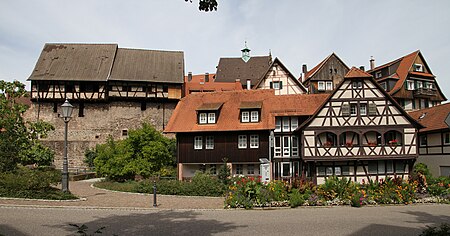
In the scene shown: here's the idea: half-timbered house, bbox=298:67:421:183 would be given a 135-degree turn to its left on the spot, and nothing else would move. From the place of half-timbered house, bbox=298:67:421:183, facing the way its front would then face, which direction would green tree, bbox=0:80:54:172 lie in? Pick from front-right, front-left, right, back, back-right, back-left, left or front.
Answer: back

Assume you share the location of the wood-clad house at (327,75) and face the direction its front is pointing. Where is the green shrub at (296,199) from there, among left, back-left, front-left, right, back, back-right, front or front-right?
front

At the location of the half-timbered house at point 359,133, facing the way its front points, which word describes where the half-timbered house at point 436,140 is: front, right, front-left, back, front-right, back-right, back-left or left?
back-left

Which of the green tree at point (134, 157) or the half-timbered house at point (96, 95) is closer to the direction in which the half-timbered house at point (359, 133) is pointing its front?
the green tree

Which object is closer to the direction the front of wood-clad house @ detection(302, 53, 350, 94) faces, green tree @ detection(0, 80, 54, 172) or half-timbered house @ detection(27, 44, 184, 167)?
the green tree

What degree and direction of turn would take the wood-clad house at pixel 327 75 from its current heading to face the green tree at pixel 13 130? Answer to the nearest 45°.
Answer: approximately 45° to its right

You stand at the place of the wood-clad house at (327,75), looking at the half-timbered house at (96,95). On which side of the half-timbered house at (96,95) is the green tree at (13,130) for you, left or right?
left

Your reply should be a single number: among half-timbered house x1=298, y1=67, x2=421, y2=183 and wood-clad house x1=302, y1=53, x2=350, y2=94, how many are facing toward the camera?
2

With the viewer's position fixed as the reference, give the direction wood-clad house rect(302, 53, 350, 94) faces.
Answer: facing the viewer

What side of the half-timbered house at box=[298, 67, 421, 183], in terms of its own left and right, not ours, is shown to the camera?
front

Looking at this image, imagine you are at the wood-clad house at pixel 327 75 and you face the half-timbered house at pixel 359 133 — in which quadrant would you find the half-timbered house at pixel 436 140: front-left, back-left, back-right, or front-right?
front-left

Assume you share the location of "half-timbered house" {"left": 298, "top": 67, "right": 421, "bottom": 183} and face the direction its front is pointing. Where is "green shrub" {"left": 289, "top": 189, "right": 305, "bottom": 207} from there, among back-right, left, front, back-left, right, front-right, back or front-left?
front

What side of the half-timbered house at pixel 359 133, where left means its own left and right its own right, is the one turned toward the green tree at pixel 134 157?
right

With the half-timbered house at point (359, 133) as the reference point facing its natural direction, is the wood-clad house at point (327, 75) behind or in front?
behind

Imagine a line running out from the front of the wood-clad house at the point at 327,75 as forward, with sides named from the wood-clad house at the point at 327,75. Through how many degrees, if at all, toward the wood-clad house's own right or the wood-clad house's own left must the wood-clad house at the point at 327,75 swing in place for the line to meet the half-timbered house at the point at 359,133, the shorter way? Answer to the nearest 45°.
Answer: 0° — it already faces it
